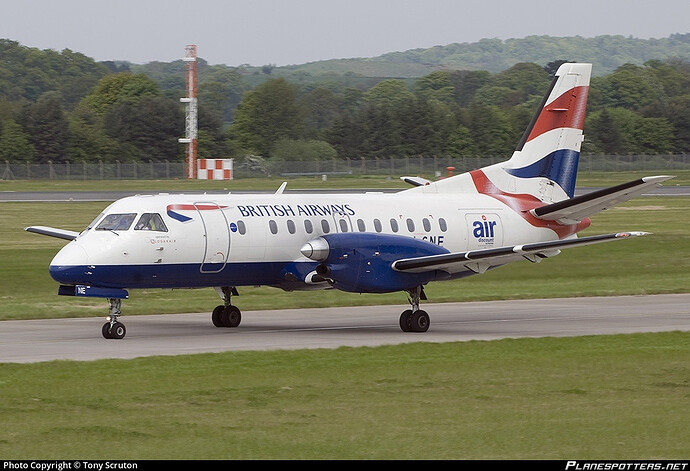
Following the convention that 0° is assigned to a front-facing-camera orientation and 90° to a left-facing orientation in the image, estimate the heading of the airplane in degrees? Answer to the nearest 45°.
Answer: approximately 45°
